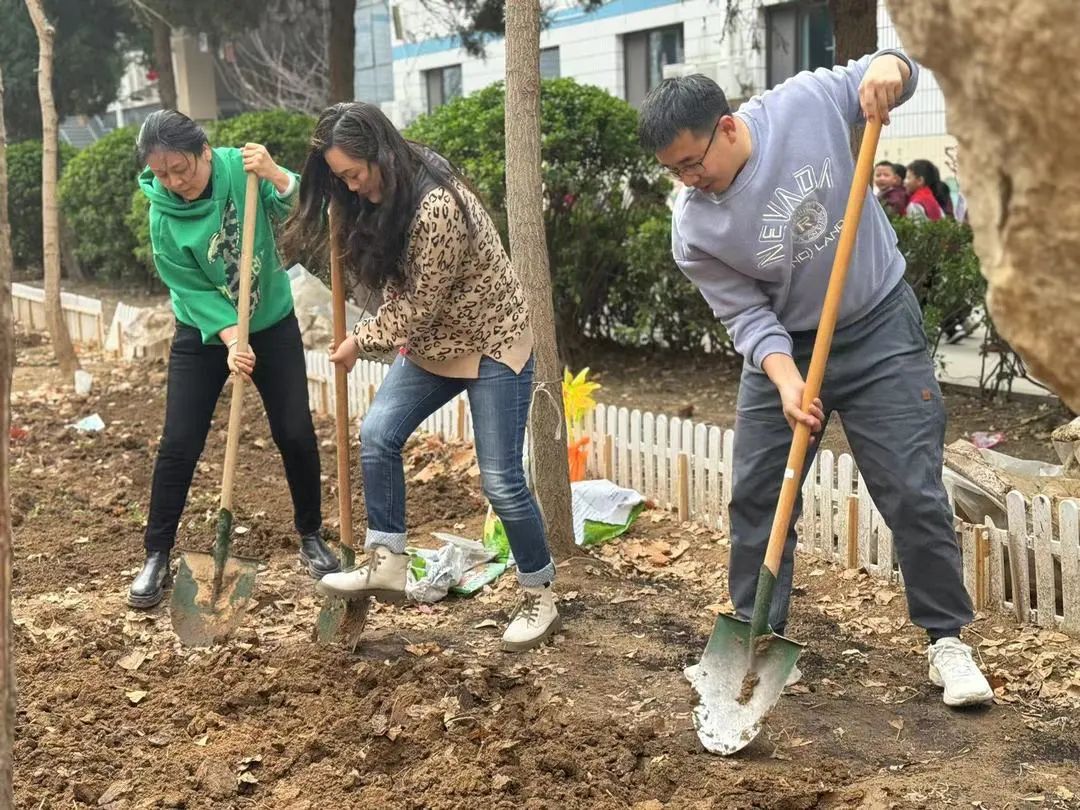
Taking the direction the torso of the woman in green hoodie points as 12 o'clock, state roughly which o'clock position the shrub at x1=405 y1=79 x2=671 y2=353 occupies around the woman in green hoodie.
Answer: The shrub is roughly at 7 o'clock from the woman in green hoodie.

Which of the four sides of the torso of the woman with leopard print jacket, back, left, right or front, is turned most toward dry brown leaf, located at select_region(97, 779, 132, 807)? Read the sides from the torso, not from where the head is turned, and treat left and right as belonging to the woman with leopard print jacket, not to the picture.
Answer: front

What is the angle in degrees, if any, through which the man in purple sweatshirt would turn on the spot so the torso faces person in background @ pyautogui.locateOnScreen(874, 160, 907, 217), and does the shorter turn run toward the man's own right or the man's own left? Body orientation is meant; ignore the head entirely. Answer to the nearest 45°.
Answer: approximately 180°

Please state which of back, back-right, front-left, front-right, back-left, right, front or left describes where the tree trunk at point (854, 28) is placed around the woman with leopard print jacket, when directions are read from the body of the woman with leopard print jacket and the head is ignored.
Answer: back

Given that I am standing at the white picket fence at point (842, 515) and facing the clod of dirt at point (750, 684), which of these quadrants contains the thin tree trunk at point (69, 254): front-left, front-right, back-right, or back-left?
back-right

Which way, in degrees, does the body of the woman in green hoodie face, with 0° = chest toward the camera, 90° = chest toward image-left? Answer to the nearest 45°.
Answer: approximately 0°

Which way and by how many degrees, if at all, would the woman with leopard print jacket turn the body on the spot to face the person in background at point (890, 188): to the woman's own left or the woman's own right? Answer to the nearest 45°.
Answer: approximately 180°

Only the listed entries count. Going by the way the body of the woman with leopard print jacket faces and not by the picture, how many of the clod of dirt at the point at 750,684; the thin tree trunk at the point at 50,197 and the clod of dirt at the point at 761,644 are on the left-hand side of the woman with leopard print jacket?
2

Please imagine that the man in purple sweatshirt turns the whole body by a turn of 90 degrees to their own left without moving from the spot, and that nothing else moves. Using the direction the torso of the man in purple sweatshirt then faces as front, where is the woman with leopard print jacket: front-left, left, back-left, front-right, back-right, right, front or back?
back

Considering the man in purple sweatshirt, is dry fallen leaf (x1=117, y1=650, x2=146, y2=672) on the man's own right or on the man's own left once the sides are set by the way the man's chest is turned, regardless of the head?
on the man's own right

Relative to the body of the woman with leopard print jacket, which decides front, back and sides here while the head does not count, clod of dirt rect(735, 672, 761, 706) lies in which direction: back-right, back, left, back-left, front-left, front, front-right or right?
left

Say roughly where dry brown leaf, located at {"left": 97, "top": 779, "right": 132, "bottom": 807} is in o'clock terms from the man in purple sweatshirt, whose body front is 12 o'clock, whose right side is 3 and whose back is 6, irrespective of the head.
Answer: The dry brown leaf is roughly at 2 o'clock from the man in purple sweatshirt.

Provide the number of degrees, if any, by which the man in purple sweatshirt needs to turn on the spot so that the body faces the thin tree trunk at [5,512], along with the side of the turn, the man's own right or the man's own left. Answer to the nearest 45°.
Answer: approximately 45° to the man's own right

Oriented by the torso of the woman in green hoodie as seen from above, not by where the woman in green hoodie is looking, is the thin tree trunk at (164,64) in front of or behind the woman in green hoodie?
behind

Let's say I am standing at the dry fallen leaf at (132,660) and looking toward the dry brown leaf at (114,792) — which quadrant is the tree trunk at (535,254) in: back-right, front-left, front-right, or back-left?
back-left
